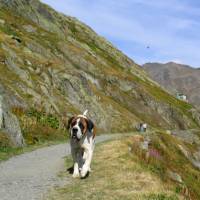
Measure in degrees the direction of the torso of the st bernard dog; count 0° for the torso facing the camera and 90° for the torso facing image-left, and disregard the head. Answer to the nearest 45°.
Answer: approximately 0°

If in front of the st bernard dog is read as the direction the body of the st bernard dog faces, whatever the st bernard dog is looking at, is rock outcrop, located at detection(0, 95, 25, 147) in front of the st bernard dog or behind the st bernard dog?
behind
